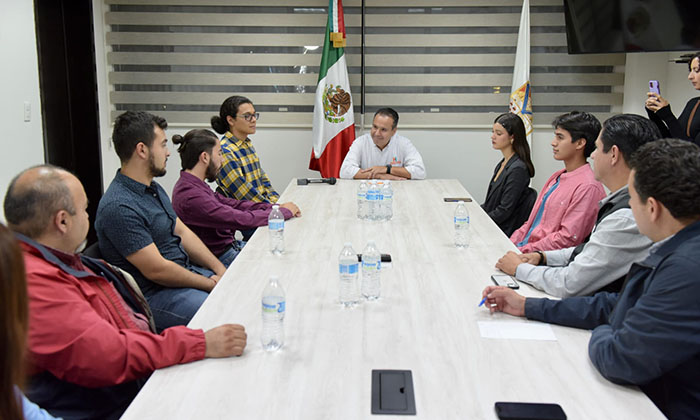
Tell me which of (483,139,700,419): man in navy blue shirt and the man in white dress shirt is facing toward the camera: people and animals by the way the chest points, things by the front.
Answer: the man in white dress shirt

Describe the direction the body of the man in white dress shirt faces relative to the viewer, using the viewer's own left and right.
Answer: facing the viewer

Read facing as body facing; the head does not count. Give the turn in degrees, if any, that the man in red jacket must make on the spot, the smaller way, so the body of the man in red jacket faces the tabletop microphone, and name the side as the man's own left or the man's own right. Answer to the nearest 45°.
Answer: approximately 45° to the man's own left

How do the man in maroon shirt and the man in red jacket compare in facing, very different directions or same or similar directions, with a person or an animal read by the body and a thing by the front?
same or similar directions

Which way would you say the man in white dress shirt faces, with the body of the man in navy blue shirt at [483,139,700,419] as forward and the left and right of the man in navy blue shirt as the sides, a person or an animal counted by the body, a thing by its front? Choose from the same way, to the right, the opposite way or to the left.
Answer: to the left

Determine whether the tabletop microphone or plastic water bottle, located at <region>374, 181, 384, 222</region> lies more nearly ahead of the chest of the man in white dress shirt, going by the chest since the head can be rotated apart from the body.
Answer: the plastic water bottle

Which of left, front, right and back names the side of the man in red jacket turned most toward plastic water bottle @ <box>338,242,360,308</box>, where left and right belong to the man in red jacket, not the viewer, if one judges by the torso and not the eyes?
front

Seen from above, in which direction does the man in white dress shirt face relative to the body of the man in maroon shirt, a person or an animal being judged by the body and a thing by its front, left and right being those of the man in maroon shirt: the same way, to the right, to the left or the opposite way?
to the right

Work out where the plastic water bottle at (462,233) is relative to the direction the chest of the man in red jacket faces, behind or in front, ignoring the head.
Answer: in front

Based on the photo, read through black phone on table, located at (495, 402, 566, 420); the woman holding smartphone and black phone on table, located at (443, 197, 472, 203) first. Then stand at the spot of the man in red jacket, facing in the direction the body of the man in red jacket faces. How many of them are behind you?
0

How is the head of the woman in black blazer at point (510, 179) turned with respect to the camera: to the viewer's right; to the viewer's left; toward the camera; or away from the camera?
to the viewer's left

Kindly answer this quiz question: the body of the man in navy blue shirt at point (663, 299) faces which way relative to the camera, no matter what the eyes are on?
to the viewer's left

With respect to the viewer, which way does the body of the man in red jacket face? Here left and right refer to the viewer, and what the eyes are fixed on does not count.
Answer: facing to the right of the viewer

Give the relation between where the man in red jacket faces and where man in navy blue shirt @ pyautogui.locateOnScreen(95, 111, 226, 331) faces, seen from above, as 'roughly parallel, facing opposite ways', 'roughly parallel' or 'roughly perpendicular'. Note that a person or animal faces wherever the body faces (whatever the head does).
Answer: roughly parallel

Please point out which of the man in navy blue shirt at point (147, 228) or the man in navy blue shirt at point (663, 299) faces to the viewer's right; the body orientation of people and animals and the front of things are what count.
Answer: the man in navy blue shirt at point (147, 228)

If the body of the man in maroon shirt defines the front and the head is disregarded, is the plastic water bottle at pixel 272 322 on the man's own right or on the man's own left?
on the man's own right

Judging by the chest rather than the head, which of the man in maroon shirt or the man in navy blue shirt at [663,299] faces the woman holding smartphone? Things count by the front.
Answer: the man in maroon shirt

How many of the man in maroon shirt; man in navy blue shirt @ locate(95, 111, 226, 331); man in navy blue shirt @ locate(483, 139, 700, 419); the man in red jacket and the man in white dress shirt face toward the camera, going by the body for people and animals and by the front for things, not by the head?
1

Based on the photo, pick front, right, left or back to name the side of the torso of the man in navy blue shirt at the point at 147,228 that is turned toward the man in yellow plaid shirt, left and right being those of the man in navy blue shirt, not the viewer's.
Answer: left

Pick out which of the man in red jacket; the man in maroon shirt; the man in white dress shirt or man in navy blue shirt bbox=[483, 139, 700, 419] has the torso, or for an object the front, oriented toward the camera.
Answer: the man in white dress shirt

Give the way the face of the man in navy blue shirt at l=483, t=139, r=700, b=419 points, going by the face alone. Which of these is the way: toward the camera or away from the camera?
away from the camera

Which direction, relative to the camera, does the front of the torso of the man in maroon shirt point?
to the viewer's right

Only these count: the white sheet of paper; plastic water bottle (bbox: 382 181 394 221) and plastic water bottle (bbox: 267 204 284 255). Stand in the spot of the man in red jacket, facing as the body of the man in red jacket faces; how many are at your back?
0

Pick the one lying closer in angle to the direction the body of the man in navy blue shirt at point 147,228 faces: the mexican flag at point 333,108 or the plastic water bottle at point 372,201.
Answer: the plastic water bottle
